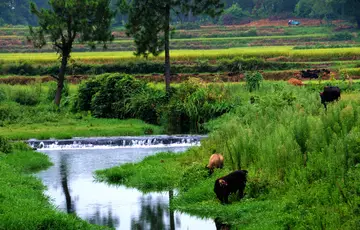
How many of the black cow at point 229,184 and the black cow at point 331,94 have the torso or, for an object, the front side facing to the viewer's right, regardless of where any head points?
0

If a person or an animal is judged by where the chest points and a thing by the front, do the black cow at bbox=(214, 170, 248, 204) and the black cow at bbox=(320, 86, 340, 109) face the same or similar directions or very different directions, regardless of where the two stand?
same or similar directions

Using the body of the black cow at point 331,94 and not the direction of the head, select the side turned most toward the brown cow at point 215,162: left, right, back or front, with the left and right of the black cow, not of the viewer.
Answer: front

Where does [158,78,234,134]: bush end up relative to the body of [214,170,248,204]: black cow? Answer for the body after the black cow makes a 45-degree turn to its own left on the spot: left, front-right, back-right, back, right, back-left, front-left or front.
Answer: back

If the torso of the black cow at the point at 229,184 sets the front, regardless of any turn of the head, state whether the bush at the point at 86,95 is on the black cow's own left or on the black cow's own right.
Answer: on the black cow's own right

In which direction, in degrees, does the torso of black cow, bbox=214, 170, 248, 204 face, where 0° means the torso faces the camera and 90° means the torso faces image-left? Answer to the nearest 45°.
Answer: approximately 45°

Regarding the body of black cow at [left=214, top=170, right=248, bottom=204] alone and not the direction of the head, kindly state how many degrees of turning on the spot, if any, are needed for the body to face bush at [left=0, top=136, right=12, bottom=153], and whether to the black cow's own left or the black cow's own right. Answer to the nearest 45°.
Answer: approximately 90° to the black cow's own right

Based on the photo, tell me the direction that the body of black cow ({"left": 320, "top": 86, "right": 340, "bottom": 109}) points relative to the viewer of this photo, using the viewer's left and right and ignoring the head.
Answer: facing the viewer and to the left of the viewer
